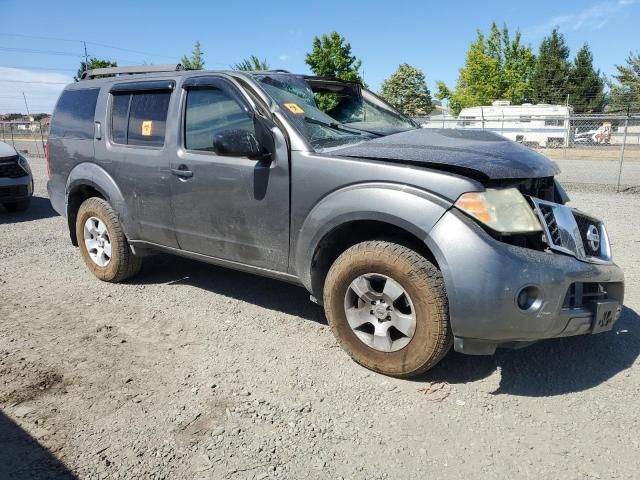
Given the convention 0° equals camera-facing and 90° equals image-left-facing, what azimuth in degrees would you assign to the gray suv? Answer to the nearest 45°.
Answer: approximately 315°

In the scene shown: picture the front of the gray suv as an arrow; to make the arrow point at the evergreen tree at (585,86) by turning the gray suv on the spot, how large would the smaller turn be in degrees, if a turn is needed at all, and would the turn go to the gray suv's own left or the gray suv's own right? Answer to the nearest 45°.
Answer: approximately 90° to the gray suv's own left

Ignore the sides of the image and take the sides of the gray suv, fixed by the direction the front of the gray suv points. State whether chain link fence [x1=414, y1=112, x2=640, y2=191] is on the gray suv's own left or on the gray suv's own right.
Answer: on the gray suv's own left

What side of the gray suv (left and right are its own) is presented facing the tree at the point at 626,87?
left

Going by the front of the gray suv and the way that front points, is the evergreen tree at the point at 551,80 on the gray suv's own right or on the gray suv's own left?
on the gray suv's own left

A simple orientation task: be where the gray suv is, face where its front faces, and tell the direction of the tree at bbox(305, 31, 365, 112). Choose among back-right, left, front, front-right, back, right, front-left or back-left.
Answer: back-left

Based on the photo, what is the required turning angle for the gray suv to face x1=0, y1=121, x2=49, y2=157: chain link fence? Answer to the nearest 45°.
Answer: approximately 180°

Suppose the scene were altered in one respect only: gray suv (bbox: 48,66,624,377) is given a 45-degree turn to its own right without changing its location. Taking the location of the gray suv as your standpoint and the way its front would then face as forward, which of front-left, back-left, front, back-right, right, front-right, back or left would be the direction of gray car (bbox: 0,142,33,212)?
back-right

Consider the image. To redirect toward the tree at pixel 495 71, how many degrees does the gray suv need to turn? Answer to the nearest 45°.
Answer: approximately 135° to its left

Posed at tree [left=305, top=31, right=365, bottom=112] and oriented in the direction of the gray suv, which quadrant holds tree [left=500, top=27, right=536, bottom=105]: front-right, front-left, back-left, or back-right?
back-left
